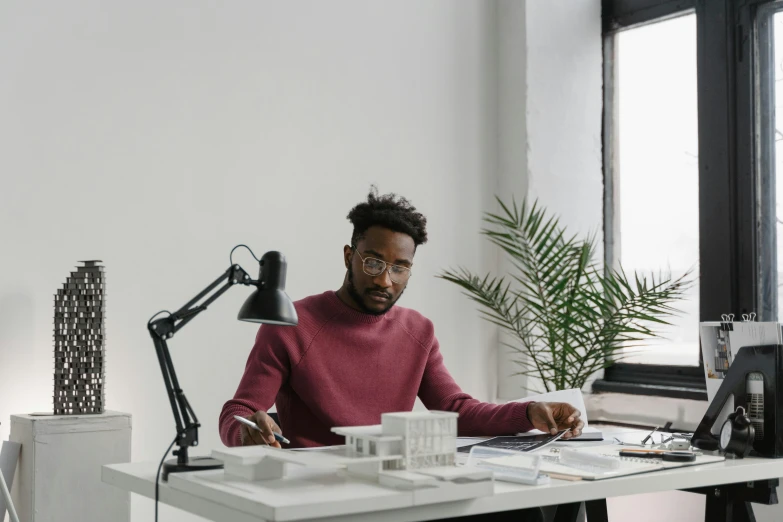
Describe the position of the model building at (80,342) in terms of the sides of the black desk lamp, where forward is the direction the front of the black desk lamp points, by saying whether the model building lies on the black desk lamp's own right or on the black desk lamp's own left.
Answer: on the black desk lamp's own left

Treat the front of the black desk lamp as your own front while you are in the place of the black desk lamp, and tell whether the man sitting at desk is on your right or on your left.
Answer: on your left

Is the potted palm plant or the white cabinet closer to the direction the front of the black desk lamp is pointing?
the potted palm plant

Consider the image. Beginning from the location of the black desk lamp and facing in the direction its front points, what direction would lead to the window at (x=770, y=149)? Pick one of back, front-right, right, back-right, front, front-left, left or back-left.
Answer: front-left

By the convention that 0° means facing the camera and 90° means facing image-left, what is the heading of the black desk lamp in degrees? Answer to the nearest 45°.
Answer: approximately 270°

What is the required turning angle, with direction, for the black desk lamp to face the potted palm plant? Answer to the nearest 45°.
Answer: approximately 45° to its left

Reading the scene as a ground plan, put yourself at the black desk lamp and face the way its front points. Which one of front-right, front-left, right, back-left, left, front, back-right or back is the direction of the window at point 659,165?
front-left

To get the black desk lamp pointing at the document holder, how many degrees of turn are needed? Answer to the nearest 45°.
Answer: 0° — it already faces it
